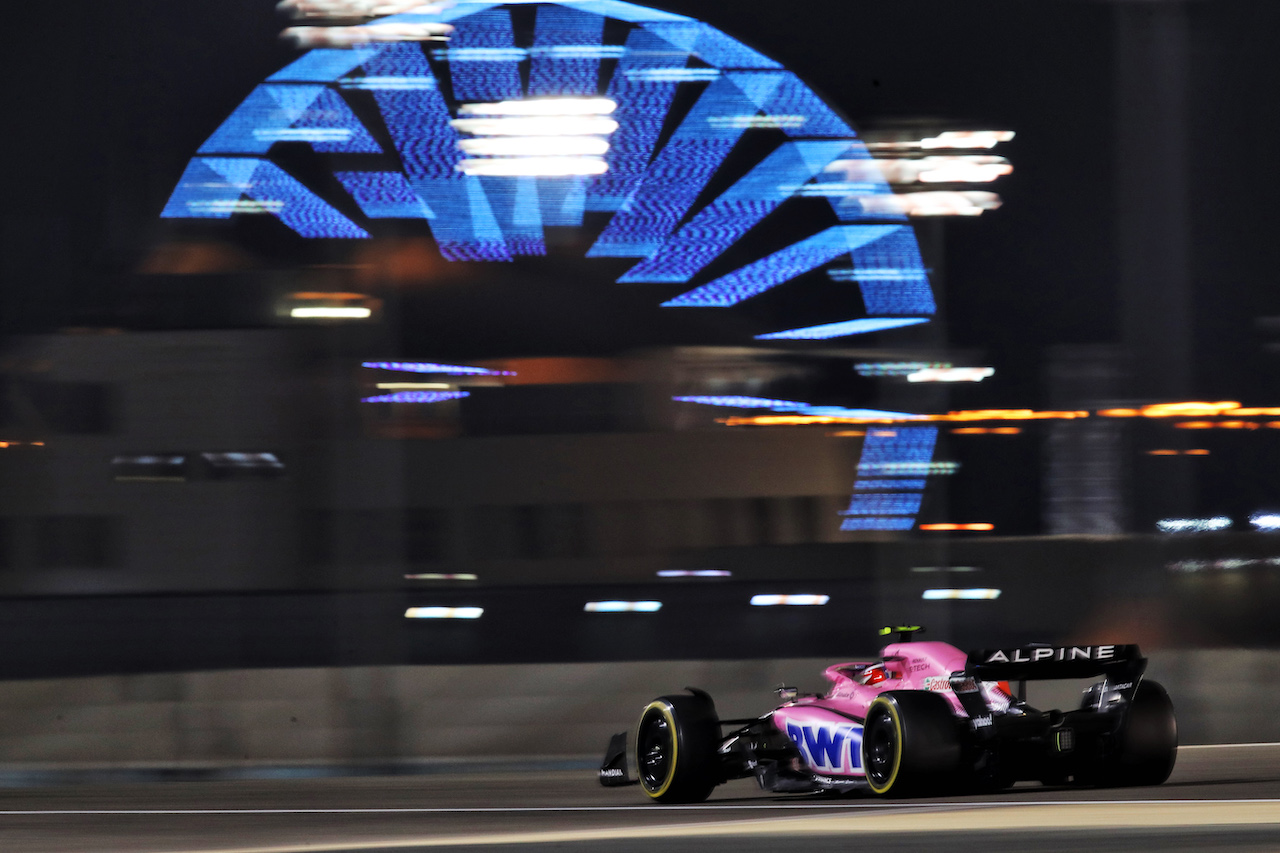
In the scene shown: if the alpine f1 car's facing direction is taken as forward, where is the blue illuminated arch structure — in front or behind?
in front

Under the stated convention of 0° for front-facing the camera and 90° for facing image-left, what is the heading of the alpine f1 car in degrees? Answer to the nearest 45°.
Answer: approximately 135°
